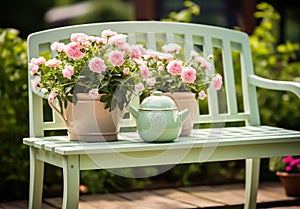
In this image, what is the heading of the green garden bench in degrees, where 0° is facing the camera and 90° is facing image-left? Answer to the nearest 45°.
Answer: approximately 315°

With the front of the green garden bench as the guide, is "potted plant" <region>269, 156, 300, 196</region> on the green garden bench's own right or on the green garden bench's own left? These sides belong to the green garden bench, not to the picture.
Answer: on the green garden bench's own left

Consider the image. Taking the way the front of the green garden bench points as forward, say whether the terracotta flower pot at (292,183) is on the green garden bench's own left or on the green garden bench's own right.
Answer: on the green garden bench's own left
